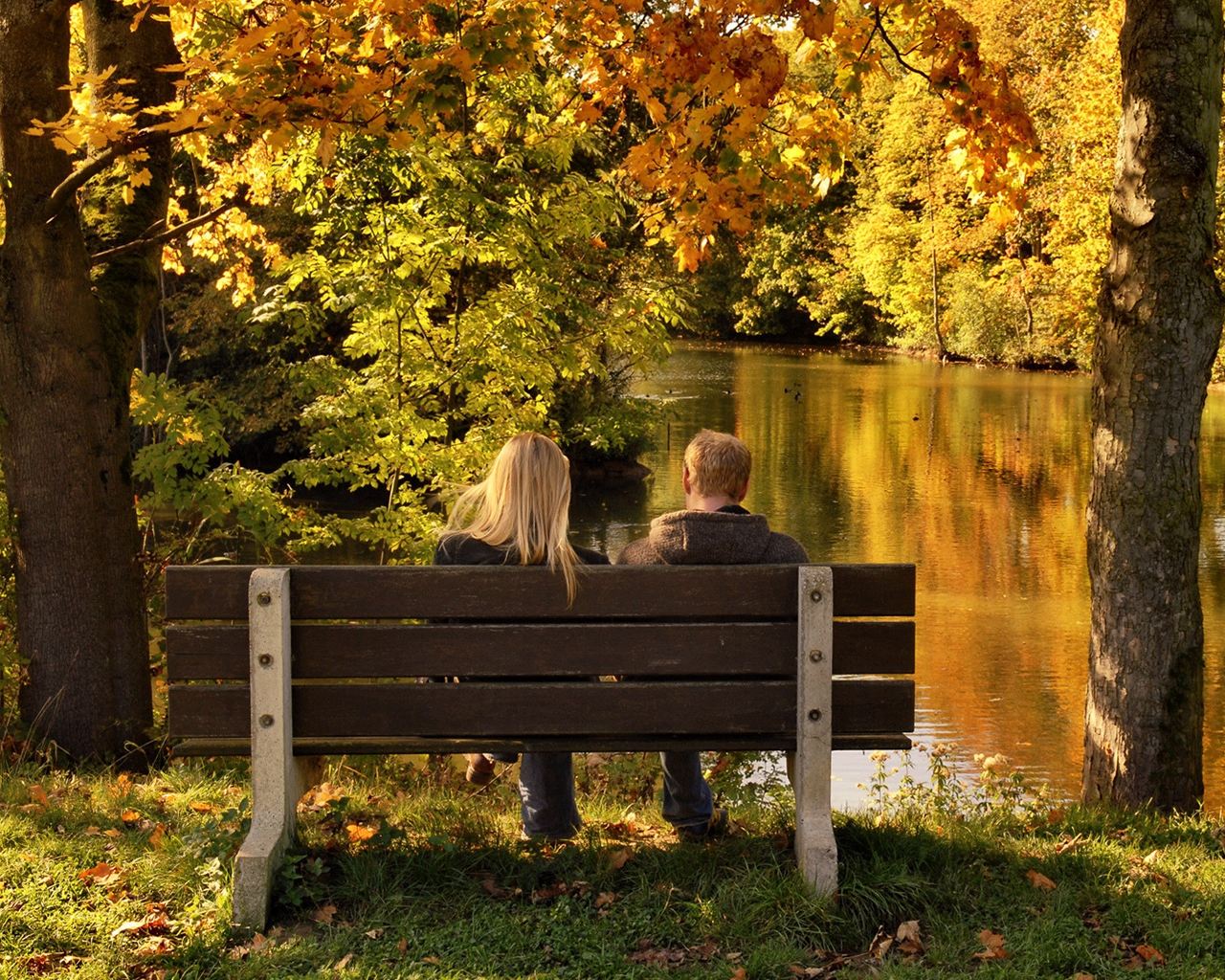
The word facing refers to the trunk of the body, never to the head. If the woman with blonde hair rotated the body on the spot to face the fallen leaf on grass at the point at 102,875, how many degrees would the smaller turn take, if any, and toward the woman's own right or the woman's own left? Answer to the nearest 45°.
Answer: approximately 90° to the woman's own left

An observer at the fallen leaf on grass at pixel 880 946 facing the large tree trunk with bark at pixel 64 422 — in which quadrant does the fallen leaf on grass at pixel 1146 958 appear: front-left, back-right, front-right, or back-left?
back-right

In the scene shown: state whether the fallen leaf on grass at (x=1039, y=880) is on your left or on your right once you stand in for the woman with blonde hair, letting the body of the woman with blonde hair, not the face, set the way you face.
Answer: on your right

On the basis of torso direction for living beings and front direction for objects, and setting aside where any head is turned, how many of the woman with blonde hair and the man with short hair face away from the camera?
2

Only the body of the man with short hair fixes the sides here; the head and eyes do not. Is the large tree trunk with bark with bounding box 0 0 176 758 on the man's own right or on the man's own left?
on the man's own left

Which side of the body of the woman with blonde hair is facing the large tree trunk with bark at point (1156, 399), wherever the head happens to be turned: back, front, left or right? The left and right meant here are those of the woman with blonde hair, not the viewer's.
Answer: right

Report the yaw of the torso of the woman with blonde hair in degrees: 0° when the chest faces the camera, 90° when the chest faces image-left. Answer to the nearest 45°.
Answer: approximately 180°

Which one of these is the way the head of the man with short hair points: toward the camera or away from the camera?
away from the camera

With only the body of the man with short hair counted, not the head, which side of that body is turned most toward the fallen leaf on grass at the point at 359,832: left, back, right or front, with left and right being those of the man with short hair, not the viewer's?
left

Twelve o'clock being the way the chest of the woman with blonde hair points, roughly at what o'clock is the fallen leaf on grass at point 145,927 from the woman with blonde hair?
The fallen leaf on grass is roughly at 8 o'clock from the woman with blonde hair.

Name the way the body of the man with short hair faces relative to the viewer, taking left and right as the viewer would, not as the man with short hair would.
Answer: facing away from the viewer

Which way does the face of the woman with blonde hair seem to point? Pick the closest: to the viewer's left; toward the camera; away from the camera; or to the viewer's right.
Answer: away from the camera
